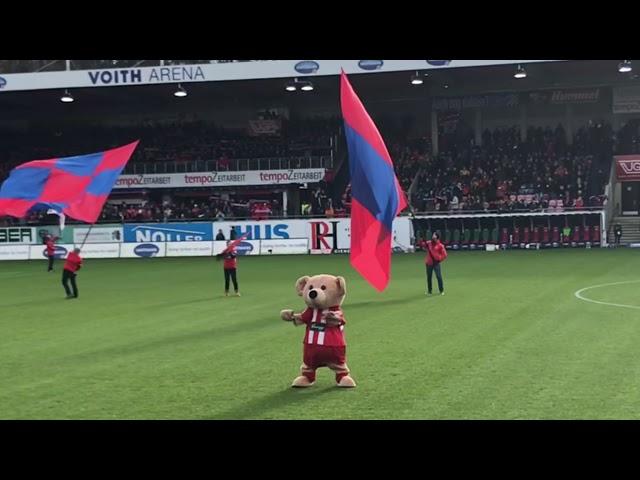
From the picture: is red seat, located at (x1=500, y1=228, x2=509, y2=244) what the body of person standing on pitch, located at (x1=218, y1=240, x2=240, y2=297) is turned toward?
no

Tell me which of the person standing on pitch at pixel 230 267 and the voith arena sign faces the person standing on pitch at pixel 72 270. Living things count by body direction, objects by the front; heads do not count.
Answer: the voith arena sign

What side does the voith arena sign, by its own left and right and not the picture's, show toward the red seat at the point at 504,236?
left

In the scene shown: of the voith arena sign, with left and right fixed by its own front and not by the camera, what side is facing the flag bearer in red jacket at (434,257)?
front

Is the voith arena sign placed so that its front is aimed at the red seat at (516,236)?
no

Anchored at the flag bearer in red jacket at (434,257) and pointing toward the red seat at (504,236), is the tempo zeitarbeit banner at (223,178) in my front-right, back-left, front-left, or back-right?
front-left

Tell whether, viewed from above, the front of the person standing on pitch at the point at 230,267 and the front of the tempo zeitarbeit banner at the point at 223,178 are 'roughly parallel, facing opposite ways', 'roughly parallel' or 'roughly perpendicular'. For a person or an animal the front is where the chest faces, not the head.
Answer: roughly parallel

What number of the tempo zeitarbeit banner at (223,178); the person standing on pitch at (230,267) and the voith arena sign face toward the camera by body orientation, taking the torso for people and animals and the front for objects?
3

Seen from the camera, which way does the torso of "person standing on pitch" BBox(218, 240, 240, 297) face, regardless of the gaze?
toward the camera

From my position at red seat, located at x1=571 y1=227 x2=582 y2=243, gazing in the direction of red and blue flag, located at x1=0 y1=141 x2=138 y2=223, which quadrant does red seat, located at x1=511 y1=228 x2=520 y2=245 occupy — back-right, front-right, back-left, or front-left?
front-right

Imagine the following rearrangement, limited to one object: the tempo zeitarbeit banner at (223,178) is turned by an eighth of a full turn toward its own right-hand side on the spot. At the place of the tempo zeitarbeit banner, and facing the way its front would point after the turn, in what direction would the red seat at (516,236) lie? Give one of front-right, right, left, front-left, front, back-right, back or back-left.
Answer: left

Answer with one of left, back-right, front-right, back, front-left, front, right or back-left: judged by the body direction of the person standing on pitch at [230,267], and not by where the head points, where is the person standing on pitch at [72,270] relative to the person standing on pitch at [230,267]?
right

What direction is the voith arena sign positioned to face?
toward the camera

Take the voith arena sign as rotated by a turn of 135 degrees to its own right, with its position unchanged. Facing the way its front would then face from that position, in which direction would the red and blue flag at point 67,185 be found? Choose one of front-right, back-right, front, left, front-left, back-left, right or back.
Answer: back-left

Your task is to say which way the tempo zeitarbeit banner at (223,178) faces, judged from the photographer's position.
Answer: facing the viewer

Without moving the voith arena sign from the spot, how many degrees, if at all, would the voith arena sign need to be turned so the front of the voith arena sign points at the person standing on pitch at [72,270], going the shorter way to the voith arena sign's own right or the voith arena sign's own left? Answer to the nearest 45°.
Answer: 0° — it already faces them

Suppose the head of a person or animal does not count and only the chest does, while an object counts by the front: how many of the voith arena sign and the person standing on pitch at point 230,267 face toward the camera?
2

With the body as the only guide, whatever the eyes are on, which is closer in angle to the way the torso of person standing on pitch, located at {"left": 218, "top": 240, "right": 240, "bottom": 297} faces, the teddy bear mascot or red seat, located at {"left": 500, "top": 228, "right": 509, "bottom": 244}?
the teddy bear mascot

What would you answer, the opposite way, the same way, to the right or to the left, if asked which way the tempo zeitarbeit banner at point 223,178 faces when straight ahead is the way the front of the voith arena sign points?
the same way

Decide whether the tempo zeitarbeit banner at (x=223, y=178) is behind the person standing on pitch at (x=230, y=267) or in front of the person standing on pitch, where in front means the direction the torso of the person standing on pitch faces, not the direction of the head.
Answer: behind
